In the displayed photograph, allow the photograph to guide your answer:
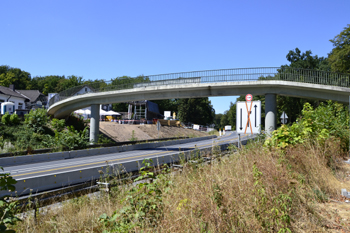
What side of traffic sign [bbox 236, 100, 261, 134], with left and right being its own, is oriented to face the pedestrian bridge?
back

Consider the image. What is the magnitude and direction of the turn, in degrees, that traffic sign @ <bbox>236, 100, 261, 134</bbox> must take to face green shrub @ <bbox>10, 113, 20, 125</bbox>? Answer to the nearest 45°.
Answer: approximately 135° to its right

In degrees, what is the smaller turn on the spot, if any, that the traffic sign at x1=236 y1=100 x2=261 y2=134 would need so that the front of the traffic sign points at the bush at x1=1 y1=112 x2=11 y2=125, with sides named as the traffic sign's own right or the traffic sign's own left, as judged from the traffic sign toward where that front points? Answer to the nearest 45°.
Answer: approximately 135° to the traffic sign's own right

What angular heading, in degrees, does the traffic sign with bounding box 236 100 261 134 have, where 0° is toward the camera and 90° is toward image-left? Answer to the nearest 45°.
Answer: approximately 0°

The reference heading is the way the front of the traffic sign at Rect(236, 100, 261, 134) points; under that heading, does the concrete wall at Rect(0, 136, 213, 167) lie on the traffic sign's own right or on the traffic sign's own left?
on the traffic sign's own right

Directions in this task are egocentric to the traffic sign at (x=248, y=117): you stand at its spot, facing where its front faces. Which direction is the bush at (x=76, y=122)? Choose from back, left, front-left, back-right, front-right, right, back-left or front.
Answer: back-right

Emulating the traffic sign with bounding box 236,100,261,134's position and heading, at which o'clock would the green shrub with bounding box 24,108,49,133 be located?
The green shrub is roughly at 4 o'clock from the traffic sign.
